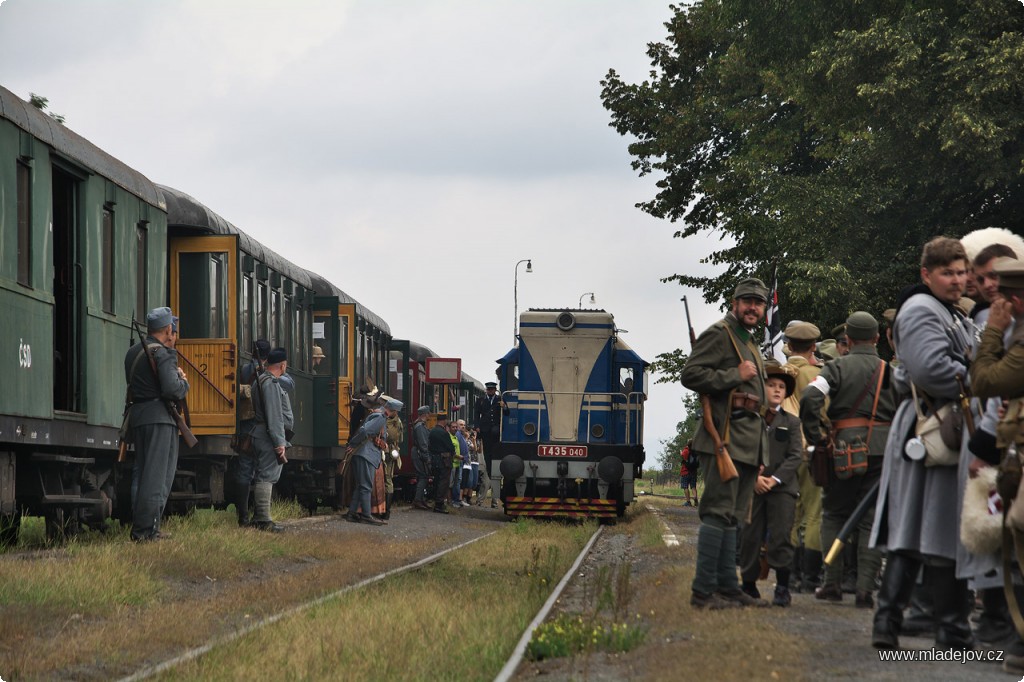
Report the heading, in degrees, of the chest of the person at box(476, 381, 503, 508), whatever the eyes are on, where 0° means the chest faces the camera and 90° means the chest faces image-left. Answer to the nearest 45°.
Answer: approximately 0°

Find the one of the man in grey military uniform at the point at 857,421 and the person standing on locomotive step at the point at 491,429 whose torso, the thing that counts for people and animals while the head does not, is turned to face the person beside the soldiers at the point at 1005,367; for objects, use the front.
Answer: the person standing on locomotive step at the point at 491,429

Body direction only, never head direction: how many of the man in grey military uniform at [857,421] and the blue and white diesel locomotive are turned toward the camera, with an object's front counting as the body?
1
